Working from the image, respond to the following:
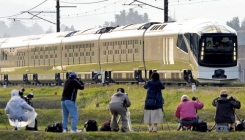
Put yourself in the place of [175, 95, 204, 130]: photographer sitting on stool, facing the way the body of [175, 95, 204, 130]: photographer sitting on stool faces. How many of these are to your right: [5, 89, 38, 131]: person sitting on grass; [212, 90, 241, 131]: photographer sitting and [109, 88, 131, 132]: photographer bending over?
1

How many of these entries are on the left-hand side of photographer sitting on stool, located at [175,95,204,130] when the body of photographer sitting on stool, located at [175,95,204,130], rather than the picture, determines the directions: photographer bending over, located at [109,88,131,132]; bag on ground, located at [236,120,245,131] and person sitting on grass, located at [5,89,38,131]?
2

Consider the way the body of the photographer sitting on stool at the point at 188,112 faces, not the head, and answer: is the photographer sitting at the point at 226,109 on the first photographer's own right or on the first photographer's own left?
on the first photographer's own right

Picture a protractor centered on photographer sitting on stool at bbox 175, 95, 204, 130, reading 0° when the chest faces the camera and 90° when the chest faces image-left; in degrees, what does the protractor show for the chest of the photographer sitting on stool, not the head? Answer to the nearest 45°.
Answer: approximately 180°

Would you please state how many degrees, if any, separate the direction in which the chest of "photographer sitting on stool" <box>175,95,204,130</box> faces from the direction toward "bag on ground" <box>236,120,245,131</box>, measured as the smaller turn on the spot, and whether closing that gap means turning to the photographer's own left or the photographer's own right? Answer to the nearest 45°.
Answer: approximately 90° to the photographer's own right

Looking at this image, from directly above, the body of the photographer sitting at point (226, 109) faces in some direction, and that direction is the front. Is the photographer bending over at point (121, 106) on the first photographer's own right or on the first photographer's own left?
on the first photographer's own left

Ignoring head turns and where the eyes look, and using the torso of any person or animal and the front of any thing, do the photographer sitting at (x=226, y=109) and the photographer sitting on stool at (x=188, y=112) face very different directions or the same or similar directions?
same or similar directions

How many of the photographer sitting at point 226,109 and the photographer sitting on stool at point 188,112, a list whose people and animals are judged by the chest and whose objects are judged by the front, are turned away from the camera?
2

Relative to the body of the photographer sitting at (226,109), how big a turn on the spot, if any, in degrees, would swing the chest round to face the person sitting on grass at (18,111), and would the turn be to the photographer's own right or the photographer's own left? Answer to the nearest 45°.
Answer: approximately 90° to the photographer's own left

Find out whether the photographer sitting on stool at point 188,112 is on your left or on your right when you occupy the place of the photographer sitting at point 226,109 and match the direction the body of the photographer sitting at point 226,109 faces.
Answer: on your left

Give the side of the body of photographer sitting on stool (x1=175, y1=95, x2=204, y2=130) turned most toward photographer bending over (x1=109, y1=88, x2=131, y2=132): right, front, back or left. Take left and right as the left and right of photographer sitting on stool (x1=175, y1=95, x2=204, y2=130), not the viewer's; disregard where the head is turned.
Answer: left

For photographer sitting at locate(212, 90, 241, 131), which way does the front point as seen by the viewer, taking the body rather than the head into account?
away from the camera

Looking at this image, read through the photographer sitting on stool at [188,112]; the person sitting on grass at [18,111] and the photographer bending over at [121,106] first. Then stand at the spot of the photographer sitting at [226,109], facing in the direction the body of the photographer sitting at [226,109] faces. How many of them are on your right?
0
